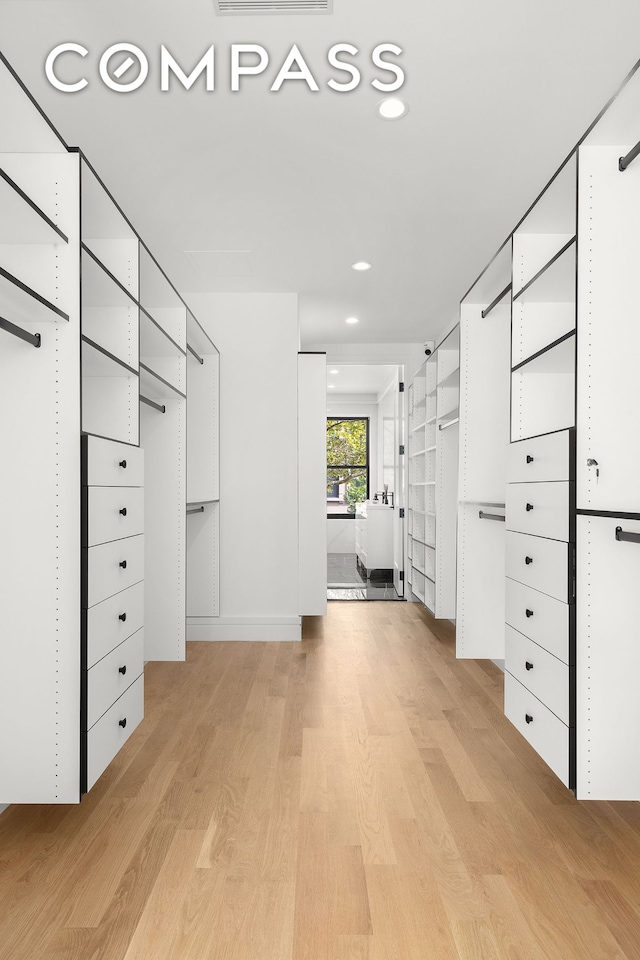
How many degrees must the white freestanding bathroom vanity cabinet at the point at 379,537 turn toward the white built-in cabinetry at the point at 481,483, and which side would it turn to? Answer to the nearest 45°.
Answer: approximately 90° to its left

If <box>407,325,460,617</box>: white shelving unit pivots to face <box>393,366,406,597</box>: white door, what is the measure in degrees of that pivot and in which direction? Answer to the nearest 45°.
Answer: approximately 90° to its right

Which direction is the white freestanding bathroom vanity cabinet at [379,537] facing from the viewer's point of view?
to the viewer's left

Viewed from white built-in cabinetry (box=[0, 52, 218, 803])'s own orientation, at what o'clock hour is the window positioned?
The window is roughly at 10 o'clock from the white built-in cabinetry.

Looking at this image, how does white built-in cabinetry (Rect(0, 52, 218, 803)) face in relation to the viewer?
to the viewer's right

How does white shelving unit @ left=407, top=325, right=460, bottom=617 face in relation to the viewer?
to the viewer's left

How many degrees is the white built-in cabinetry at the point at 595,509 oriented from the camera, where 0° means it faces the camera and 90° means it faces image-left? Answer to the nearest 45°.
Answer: approximately 90°

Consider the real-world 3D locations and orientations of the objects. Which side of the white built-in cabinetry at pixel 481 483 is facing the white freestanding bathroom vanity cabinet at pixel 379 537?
right
